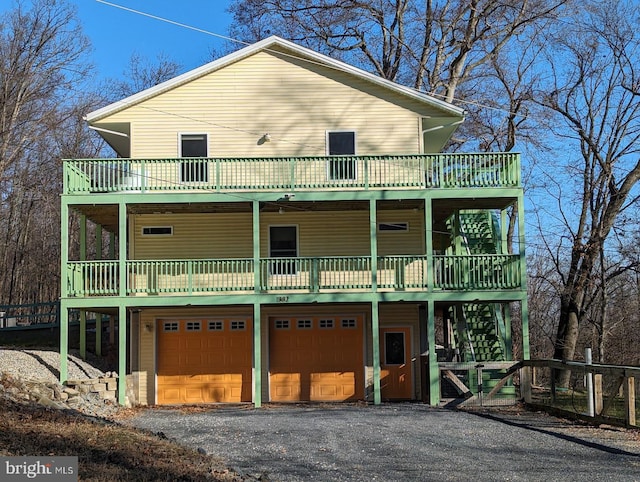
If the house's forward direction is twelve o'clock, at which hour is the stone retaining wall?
The stone retaining wall is roughly at 2 o'clock from the house.

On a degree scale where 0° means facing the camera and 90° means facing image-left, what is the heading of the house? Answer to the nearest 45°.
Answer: approximately 0°
